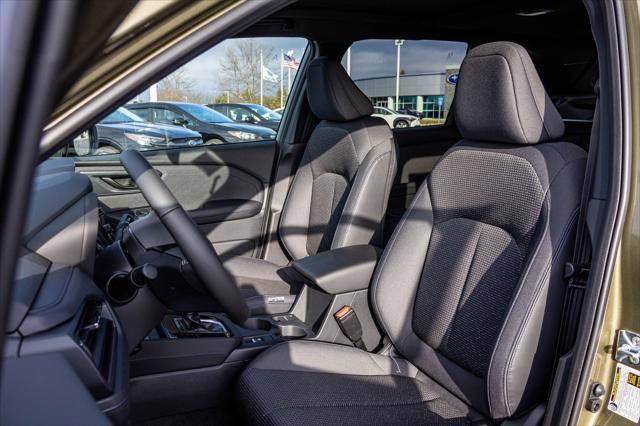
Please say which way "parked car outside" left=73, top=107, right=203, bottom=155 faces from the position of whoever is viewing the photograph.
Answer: facing the viewer and to the right of the viewer

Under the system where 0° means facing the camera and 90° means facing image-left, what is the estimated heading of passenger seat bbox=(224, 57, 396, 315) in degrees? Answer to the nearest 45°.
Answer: approximately 45°

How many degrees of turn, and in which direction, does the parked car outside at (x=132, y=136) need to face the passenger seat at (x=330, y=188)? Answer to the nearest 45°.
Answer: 0° — it already faces it

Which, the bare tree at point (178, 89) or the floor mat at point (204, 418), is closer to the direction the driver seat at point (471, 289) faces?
the floor mat

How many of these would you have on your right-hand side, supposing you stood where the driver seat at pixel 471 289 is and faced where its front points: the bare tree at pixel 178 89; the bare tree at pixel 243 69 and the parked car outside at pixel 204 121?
3

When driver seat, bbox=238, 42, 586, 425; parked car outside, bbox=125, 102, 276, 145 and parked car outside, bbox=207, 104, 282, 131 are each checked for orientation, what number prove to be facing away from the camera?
0

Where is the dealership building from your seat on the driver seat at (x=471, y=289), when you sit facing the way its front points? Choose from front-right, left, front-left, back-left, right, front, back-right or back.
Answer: back-right

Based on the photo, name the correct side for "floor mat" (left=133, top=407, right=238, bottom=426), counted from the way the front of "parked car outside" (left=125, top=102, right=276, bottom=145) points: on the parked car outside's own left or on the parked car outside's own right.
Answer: on the parked car outside's own right

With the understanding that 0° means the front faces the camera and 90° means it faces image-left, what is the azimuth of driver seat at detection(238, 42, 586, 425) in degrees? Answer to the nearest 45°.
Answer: approximately 45°

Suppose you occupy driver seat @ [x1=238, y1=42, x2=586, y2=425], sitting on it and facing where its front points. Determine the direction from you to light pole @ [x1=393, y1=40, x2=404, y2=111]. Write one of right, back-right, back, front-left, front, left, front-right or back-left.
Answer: back-right

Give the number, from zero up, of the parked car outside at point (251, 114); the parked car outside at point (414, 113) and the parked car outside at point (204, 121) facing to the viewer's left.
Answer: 0

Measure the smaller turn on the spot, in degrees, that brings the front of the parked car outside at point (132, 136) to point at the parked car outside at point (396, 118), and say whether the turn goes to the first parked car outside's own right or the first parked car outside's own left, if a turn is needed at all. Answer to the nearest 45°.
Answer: approximately 45° to the first parked car outside's own left
